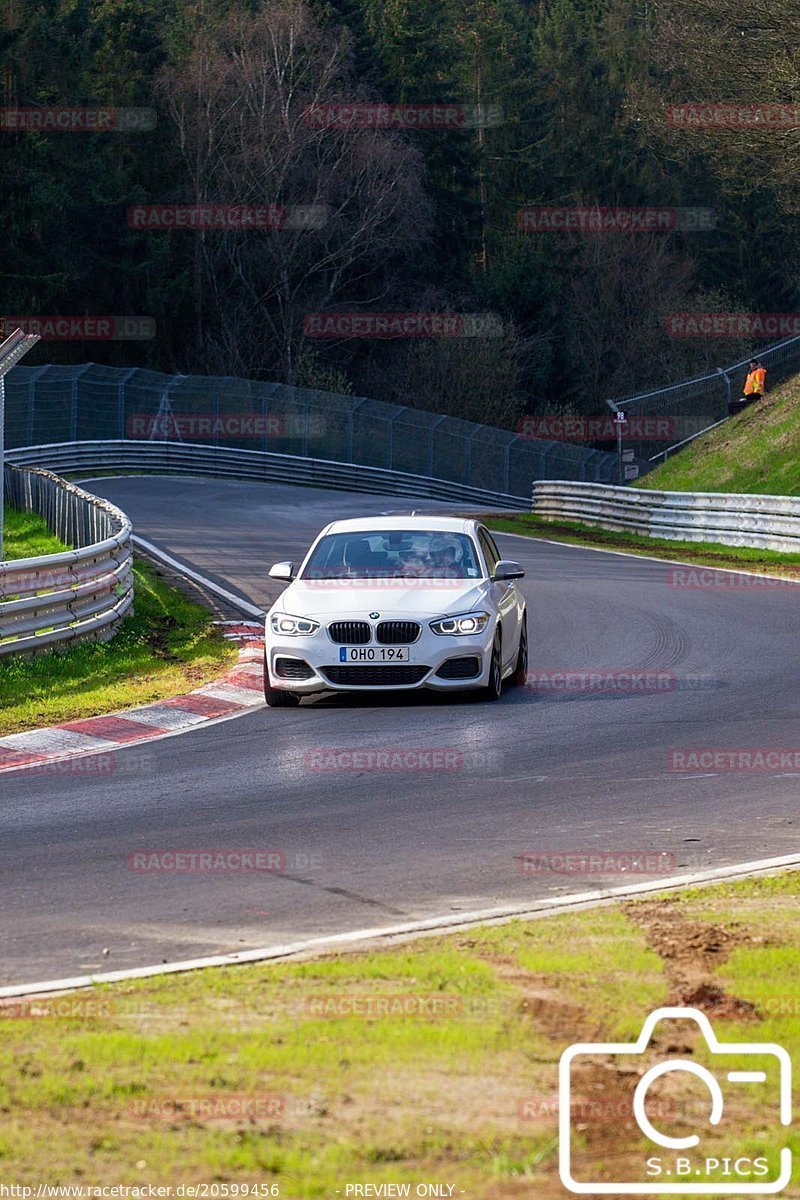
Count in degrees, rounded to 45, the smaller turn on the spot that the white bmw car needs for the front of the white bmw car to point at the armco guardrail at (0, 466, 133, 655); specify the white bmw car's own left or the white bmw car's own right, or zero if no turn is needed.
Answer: approximately 135° to the white bmw car's own right

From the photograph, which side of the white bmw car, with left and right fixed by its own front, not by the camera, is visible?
front

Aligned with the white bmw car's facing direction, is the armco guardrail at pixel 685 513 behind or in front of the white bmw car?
behind

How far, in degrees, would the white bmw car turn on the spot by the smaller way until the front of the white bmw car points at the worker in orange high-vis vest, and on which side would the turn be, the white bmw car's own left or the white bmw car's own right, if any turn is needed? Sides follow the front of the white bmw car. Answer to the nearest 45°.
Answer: approximately 180°
